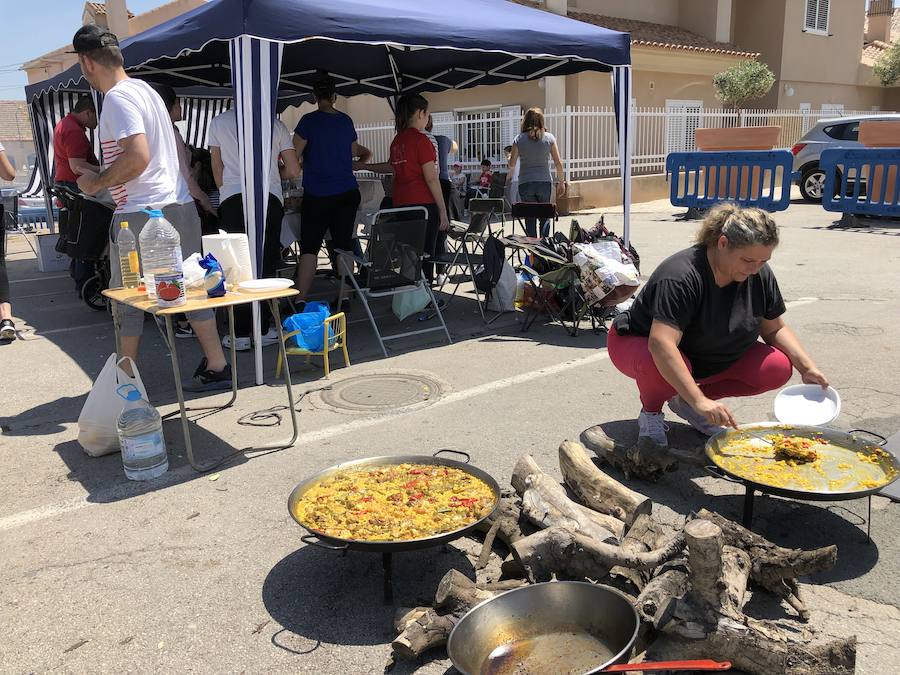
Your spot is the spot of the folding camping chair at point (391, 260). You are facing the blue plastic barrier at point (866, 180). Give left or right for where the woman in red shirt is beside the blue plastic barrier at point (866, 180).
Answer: left

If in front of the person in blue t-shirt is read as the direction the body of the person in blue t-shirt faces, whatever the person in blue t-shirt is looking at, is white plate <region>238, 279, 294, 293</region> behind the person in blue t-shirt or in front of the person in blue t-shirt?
behind

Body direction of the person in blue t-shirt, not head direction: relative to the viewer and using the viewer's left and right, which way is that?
facing away from the viewer

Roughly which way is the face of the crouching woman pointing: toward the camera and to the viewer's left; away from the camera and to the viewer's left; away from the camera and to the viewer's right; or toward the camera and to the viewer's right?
toward the camera and to the viewer's right

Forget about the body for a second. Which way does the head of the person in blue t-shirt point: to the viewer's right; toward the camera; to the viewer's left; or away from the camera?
away from the camera

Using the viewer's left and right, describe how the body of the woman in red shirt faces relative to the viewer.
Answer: facing away from the viewer and to the right of the viewer

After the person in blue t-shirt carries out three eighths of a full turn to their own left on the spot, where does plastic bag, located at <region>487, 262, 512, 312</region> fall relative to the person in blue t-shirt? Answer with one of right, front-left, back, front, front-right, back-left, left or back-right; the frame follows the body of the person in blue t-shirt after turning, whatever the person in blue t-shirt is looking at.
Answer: back-left

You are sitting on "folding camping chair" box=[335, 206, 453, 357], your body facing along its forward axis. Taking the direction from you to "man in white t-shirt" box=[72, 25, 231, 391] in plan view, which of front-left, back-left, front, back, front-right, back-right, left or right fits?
left

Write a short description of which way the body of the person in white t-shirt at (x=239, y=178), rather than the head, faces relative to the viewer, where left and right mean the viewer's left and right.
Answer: facing away from the viewer
